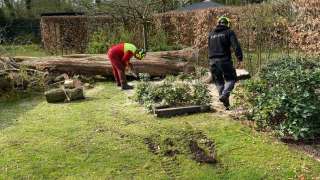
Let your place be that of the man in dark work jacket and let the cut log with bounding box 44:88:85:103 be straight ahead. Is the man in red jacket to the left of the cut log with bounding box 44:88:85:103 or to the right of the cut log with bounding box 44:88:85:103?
right

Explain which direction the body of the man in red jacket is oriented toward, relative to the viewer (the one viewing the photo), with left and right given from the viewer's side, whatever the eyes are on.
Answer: facing to the right of the viewer

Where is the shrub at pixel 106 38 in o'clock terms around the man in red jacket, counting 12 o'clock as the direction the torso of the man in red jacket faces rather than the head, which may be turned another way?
The shrub is roughly at 9 o'clock from the man in red jacket.

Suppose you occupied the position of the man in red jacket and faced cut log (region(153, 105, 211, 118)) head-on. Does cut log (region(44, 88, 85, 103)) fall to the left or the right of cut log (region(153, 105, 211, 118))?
right

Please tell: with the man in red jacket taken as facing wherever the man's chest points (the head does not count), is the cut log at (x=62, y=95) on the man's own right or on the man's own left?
on the man's own right

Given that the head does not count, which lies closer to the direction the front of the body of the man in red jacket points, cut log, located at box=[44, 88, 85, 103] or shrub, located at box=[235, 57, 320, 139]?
the shrub

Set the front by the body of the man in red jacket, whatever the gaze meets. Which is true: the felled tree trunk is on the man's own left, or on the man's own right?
on the man's own left

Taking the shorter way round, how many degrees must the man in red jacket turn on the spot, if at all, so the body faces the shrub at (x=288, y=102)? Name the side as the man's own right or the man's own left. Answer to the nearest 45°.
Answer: approximately 45° to the man's own right

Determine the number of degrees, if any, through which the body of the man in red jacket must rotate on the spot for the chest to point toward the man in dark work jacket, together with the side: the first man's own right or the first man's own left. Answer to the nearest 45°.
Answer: approximately 45° to the first man's own right

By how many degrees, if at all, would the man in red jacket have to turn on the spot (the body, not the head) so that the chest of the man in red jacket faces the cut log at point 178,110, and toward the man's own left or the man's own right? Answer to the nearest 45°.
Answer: approximately 90° to the man's own right

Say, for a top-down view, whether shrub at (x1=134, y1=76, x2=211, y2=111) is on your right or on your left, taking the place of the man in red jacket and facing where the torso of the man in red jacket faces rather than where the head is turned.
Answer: on your right
